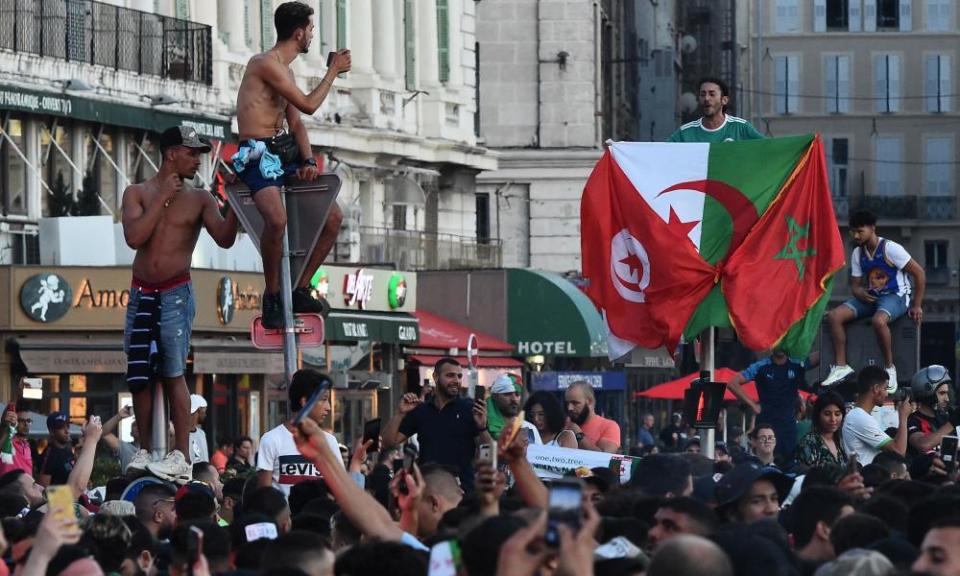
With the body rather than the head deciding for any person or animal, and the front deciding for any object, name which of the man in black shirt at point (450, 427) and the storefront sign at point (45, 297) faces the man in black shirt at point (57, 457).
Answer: the storefront sign

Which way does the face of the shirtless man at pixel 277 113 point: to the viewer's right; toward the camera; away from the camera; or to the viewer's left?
to the viewer's right

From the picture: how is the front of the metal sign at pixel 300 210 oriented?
away from the camera

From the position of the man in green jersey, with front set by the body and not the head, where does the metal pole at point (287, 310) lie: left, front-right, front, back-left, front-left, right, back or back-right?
front-right

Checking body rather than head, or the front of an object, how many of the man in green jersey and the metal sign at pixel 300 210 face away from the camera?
1

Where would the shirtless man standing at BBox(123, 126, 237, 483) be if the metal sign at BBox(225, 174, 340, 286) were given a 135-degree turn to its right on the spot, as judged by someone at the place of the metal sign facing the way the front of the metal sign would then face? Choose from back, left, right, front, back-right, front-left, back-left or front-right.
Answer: back-right
